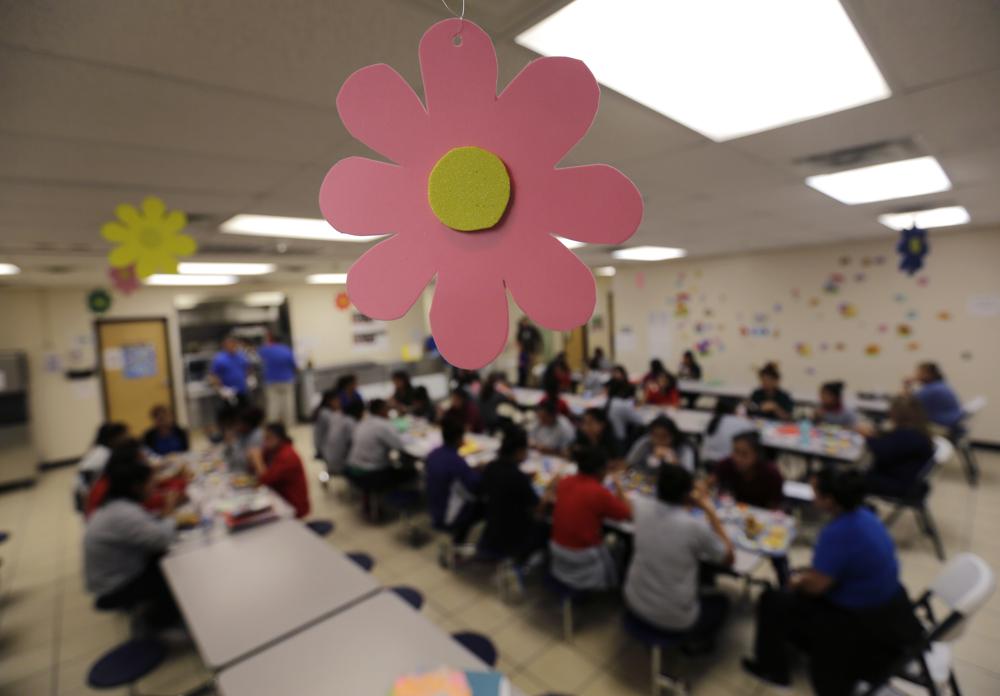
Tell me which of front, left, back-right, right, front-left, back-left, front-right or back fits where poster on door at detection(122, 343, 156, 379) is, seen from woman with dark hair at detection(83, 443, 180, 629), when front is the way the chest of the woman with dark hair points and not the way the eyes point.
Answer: front-left

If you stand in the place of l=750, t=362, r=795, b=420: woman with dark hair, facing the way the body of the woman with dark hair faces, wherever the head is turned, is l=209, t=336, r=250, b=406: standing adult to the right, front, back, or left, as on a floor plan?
right

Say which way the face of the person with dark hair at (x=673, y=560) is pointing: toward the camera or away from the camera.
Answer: away from the camera

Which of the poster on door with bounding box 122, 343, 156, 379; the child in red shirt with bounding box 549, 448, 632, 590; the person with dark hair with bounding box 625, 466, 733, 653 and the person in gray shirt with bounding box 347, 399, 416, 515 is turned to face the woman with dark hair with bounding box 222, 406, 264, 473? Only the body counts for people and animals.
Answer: the poster on door

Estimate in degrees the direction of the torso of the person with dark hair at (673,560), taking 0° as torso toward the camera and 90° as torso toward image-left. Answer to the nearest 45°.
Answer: approximately 225°

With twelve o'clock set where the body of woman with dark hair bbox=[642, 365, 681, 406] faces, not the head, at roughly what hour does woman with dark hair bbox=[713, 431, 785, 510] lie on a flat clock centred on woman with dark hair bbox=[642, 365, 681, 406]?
woman with dark hair bbox=[713, 431, 785, 510] is roughly at 10 o'clock from woman with dark hair bbox=[642, 365, 681, 406].

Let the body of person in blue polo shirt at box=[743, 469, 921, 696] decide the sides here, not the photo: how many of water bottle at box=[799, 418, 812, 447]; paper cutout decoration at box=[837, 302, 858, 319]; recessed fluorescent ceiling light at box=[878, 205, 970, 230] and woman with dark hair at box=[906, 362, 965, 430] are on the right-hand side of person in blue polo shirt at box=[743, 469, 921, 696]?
4

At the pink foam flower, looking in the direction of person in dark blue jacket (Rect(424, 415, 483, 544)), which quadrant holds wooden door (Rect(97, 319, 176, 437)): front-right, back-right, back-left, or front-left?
front-left

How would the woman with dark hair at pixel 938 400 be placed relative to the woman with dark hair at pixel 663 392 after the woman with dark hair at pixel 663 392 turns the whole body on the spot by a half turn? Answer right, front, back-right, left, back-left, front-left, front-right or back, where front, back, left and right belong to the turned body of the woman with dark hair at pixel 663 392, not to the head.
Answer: front-right

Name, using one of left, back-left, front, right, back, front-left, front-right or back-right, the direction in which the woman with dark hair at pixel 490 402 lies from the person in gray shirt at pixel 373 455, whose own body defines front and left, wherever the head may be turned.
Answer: front

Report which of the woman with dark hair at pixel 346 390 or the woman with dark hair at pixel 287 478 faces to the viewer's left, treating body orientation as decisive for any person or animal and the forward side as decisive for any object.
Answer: the woman with dark hair at pixel 287 478

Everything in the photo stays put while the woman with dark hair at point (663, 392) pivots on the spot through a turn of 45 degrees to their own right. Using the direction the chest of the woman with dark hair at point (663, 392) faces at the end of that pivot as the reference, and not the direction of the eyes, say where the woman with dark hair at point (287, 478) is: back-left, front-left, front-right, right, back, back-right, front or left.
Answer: front-left

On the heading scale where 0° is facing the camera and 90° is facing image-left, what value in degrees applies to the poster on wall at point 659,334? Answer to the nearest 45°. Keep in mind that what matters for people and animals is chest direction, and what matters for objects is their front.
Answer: approximately 0°

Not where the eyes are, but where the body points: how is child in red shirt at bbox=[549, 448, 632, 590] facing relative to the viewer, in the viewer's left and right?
facing away from the viewer and to the right of the viewer

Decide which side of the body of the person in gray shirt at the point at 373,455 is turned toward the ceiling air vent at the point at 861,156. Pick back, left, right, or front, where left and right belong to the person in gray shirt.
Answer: right

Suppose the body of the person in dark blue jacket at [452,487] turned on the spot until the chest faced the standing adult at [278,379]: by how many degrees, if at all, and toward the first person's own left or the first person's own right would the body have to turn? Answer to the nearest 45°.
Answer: approximately 90° to the first person's own left

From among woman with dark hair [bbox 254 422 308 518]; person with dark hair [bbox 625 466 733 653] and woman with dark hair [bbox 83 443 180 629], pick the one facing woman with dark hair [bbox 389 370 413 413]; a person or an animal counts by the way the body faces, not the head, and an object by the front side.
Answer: woman with dark hair [bbox 83 443 180 629]

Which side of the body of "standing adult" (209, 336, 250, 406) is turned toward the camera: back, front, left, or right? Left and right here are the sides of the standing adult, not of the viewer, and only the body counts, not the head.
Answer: front
